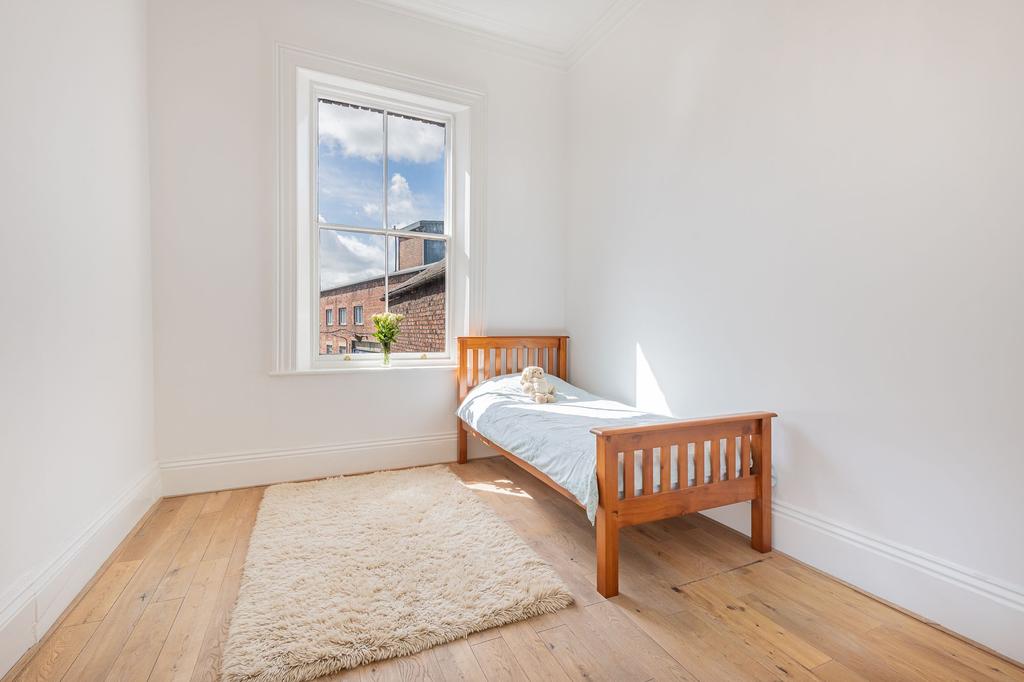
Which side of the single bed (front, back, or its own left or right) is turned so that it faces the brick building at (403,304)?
back

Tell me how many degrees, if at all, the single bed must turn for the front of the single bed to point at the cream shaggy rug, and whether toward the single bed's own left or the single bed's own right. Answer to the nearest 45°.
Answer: approximately 90° to the single bed's own right

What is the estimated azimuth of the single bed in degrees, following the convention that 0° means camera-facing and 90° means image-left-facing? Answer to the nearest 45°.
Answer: approximately 315°
